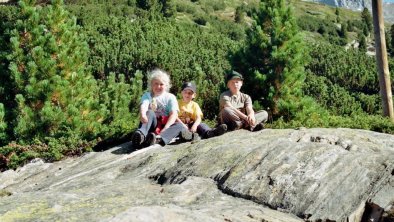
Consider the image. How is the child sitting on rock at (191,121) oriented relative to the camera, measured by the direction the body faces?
toward the camera

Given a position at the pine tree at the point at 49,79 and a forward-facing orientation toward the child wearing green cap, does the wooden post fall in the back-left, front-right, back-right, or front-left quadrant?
front-left

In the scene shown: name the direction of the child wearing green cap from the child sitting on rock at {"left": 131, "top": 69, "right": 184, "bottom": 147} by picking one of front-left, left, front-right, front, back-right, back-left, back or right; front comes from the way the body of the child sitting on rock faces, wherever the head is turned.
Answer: left

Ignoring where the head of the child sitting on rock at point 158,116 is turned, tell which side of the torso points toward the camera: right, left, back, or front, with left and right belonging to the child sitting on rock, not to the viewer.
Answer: front

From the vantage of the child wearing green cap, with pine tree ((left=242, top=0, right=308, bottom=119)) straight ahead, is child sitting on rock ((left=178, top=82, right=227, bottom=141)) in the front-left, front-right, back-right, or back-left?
back-left

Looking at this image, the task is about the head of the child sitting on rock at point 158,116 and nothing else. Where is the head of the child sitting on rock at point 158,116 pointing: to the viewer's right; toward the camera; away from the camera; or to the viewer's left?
toward the camera

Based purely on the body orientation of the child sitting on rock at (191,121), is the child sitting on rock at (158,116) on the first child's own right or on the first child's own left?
on the first child's own right

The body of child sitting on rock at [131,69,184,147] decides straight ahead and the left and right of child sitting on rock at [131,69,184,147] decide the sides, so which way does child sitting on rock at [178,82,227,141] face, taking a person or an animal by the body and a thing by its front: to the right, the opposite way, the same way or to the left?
the same way

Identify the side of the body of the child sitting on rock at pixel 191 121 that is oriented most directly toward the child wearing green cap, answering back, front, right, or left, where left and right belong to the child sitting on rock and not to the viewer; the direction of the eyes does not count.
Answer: left

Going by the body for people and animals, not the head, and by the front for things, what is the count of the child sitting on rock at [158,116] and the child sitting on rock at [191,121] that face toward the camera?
2

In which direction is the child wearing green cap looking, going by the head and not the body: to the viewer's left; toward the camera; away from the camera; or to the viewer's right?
toward the camera

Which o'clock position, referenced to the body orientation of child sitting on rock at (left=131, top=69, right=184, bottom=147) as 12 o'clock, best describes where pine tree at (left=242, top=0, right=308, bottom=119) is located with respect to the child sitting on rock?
The pine tree is roughly at 7 o'clock from the child sitting on rock.
